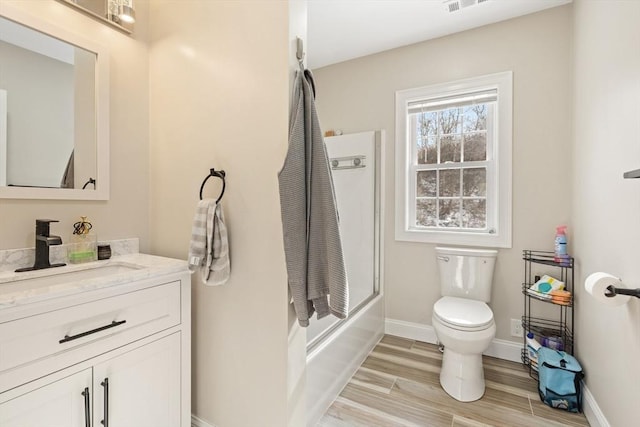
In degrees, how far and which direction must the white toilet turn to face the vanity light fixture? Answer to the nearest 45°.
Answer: approximately 45° to its right

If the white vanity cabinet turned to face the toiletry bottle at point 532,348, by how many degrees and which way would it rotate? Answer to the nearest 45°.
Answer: approximately 45° to its left

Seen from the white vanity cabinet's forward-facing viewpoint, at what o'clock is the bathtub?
The bathtub is roughly at 10 o'clock from the white vanity cabinet.

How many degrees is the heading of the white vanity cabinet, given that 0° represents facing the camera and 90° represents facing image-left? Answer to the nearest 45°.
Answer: approximately 315°

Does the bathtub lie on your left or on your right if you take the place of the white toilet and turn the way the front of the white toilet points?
on your right
